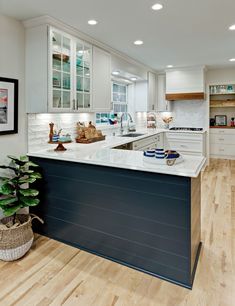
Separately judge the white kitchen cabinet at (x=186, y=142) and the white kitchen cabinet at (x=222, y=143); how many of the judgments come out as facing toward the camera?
2

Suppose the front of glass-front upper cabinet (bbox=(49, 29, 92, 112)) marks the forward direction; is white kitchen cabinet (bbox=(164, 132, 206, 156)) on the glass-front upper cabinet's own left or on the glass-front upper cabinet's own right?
on the glass-front upper cabinet's own left

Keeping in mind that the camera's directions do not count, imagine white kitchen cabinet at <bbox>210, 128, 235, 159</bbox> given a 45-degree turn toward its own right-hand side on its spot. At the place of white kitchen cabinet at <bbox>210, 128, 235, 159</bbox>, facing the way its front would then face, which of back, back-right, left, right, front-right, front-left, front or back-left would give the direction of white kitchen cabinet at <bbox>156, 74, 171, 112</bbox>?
front

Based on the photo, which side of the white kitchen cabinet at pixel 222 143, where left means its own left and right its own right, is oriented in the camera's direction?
front

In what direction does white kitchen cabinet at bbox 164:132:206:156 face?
toward the camera

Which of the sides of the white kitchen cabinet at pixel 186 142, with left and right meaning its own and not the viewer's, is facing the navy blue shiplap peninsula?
front

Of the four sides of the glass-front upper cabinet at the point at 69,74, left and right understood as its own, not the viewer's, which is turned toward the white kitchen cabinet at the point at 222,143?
left

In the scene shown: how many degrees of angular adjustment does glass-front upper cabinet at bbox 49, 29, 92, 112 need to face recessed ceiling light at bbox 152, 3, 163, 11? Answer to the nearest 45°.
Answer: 0° — it already faces it

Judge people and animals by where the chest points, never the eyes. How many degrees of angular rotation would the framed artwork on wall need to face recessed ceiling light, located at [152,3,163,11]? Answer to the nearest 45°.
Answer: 0° — it already faces it

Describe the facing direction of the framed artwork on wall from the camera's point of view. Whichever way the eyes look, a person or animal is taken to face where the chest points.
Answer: facing the viewer and to the right of the viewer

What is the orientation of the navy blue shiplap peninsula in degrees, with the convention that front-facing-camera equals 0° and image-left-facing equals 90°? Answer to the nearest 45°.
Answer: approximately 45°

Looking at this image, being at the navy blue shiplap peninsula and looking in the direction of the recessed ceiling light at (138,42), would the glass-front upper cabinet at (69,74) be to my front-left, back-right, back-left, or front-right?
front-left
